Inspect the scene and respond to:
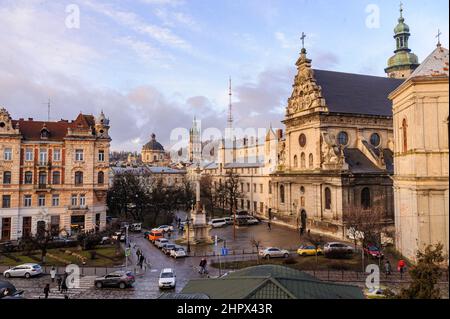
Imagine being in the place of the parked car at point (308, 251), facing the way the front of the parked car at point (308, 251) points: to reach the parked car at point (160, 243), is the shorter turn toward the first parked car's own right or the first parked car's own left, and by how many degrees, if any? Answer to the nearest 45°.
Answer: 0° — it already faces it

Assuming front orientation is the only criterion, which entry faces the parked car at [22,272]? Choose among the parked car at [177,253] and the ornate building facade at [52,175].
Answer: the ornate building facade

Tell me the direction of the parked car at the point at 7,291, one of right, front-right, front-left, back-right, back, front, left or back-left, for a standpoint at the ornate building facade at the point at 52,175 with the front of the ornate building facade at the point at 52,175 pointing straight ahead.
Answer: front

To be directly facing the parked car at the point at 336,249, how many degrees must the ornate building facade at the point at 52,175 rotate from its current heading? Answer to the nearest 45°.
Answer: approximately 45° to its left

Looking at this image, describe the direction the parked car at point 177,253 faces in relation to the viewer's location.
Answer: facing the viewer and to the right of the viewer

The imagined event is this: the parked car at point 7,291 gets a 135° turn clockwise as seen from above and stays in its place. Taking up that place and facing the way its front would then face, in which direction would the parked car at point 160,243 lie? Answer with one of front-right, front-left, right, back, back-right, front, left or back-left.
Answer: back

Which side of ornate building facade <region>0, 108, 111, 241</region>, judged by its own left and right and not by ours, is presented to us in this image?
front

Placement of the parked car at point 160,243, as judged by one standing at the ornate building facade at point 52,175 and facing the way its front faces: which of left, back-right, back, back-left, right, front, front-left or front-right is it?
front-left

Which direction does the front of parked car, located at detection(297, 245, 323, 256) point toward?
to the viewer's left

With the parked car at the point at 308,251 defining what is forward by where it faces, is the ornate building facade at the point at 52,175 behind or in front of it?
in front

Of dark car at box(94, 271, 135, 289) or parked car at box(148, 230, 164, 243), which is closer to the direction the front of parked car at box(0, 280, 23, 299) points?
the dark car

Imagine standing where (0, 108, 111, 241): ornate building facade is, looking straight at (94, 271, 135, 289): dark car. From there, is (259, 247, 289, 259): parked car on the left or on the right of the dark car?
left

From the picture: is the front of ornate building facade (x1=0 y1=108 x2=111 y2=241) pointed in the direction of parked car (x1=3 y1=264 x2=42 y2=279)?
yes
